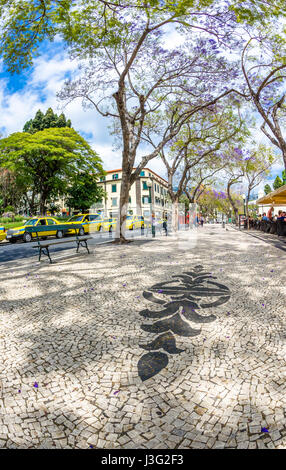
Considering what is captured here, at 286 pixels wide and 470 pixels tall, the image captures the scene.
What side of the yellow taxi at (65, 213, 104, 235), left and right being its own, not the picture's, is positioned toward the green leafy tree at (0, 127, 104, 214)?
right

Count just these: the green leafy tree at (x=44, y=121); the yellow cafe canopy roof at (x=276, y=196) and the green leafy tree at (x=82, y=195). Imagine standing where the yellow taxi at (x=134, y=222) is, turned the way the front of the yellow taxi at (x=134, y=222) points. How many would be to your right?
2

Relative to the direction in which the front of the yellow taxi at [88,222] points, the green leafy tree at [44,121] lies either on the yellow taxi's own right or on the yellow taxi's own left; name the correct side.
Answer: on the yellow taxi's own right

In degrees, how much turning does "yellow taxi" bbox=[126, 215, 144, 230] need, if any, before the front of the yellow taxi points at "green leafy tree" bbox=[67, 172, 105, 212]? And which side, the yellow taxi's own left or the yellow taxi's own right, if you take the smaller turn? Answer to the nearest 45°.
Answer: approximately 90° to the yellow taxi's own right

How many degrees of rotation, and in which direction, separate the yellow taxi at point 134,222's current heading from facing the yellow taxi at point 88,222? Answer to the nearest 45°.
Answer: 0° — it already faces it

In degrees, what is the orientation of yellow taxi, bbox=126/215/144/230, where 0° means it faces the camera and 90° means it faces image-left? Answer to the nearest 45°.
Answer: approximately 45°

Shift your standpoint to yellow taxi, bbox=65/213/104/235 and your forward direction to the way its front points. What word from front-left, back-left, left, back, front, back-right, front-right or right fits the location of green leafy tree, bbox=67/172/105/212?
back-right

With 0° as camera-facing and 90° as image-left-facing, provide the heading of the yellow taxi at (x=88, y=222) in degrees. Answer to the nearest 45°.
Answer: approximately 45°

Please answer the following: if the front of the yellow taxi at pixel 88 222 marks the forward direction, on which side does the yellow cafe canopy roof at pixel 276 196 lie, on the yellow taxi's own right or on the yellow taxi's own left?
on the yellow taxi's own left

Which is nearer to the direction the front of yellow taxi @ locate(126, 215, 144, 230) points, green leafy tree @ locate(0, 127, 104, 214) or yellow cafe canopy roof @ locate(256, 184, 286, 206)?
the green leafy tree

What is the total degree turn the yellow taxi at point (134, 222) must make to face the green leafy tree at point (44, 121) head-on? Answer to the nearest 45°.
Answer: approximately 90° to its right

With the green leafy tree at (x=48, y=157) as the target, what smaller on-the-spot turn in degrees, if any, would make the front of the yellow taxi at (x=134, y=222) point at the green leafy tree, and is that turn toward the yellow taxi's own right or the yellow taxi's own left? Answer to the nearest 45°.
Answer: approximately 45° to the yellow taxi's own right
